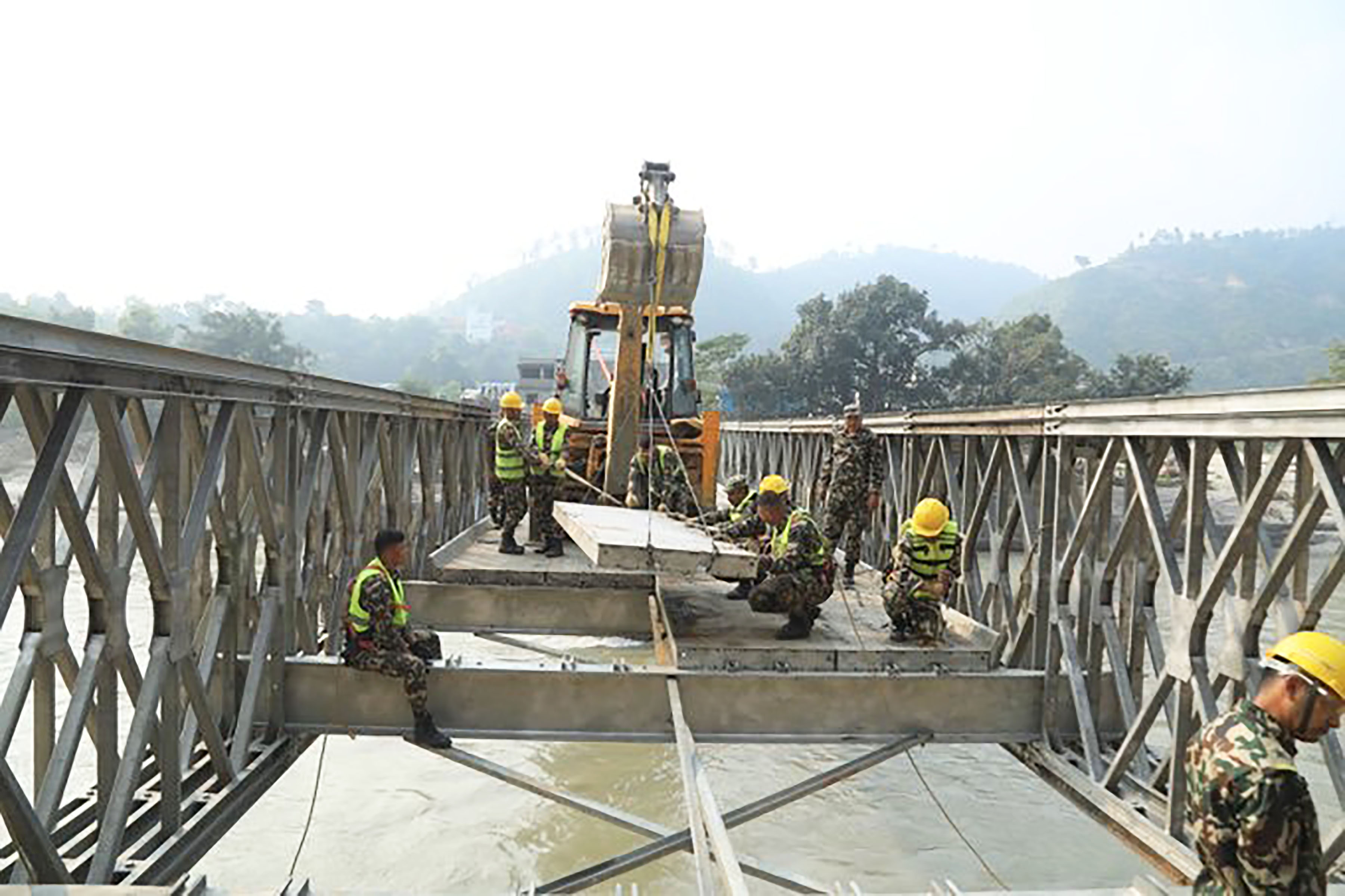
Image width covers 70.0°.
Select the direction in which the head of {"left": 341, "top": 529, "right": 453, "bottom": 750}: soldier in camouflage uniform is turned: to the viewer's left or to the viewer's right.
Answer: to the viewer's right

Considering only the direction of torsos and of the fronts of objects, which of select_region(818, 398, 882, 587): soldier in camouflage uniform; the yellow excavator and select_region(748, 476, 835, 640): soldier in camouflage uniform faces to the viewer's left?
select_region(748, 476, 835, 640): soldier in camouflage uniform

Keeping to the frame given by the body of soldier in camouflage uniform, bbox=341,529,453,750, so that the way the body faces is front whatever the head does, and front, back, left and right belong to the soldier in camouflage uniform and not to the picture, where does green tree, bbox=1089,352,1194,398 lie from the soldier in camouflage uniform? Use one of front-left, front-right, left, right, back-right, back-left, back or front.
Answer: front-left

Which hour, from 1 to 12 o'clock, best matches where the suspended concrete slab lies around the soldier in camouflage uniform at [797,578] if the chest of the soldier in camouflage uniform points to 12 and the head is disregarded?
The suspended concrete slab is roughly at 1 o'clock from the soldier in camouflage uniform.

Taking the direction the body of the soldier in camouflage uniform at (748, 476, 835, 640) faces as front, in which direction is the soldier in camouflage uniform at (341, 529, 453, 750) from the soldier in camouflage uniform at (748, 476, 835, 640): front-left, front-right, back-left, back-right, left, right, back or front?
front-left

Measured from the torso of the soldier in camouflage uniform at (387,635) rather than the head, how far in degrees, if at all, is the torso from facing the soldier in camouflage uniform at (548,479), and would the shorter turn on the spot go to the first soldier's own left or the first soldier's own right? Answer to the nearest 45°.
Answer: approximately 90° to the first soldier's own left

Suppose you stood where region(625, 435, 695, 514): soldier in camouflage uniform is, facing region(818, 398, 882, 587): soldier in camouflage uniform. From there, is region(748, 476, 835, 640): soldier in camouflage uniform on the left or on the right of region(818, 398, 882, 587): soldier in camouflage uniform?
right

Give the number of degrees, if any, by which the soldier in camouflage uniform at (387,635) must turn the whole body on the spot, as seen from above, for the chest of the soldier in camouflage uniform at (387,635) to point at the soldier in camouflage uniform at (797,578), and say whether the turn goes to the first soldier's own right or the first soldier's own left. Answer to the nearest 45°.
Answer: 0° — they already face them

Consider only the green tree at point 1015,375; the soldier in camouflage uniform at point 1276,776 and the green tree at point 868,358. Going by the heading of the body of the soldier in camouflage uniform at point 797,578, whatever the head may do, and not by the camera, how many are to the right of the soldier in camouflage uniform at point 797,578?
2

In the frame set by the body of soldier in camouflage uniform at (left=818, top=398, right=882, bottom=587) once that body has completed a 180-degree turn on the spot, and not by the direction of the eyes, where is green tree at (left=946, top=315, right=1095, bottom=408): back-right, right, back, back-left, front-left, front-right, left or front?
front

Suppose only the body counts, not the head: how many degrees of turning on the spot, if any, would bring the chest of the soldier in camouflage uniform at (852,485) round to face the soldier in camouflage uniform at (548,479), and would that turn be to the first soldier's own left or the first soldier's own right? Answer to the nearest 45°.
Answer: approximately 90° to the first soldier's own right

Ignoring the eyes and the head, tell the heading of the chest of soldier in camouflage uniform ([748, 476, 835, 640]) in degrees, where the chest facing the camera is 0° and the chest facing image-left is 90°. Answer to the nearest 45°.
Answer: approximately 90°

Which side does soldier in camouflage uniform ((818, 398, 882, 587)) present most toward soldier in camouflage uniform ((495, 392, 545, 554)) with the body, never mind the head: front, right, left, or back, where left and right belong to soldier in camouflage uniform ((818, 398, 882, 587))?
right

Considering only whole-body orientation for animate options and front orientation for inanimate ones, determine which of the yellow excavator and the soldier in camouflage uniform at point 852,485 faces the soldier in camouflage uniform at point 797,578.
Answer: the soldier in camouflage uniform at point 852,485

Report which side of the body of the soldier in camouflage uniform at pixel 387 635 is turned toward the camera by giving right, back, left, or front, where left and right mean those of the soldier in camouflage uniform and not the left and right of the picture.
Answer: right
